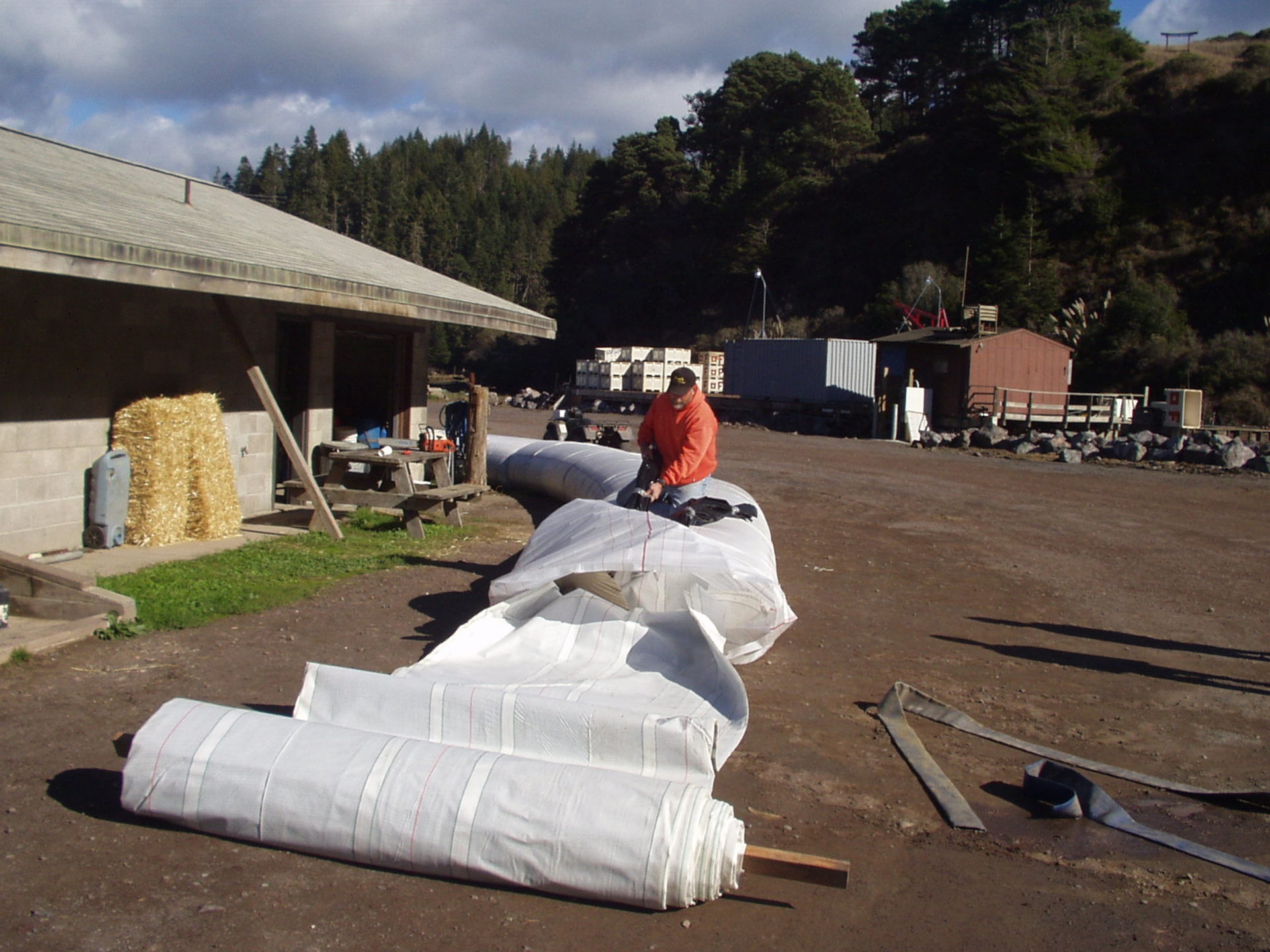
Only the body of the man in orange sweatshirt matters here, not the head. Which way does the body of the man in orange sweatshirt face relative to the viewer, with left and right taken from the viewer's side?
facing the viewer and to the left of the viewer

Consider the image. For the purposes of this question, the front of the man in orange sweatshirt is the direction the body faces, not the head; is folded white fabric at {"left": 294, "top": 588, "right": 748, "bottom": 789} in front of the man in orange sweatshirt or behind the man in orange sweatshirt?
in front

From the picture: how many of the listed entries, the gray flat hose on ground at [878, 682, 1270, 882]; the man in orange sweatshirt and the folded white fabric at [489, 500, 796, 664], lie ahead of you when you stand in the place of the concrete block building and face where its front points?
3

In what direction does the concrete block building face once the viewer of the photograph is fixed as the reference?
facing the viewer and to the right of the viewer

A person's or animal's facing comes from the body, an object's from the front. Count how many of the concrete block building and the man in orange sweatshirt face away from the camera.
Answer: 0

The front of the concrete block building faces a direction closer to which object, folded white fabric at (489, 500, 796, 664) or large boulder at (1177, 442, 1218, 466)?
the folded white fabric

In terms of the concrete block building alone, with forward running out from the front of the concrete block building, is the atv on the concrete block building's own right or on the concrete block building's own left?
on the concrete block building's own left

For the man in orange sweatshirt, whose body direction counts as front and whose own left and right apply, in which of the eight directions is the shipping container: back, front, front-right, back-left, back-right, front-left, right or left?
back-right

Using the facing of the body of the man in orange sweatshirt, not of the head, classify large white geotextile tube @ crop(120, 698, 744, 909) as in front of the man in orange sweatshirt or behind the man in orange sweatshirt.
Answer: in front

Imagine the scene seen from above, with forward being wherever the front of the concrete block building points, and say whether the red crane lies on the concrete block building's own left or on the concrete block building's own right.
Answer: on the concrete block building's own left

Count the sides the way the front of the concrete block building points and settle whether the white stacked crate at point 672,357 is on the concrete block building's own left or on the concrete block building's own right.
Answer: on the concrete block building's own left

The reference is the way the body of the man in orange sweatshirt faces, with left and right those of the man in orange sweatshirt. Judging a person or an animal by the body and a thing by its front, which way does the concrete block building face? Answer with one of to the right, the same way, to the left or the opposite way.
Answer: to the left

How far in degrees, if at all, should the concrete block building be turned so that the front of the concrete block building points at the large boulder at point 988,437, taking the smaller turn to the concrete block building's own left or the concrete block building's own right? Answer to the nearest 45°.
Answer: approximately 90° to the concrete block building's own left

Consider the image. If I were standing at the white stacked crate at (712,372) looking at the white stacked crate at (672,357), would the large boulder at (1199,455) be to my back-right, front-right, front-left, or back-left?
back-left
